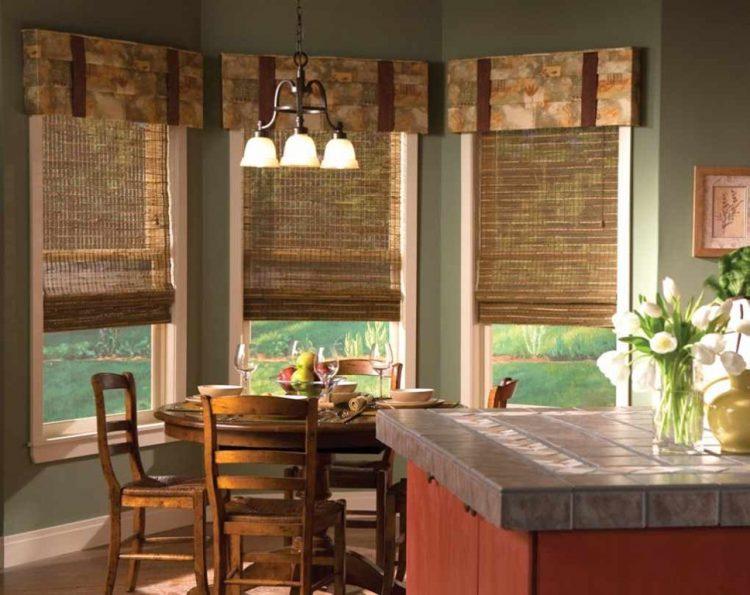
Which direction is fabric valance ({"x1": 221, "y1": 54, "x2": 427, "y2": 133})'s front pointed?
toward the camera

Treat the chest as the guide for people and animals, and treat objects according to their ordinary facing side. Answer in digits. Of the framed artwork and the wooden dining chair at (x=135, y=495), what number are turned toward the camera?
1

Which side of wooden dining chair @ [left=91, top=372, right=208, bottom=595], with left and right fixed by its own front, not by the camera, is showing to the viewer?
right

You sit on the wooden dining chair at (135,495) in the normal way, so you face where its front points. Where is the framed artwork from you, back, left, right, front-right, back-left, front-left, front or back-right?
front

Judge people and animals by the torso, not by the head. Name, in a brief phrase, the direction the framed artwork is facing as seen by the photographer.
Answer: facing the viewer

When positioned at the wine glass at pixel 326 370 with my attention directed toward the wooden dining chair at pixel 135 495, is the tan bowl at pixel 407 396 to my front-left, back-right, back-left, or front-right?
back-left

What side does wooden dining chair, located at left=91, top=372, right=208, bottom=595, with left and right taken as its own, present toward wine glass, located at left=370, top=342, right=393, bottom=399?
front

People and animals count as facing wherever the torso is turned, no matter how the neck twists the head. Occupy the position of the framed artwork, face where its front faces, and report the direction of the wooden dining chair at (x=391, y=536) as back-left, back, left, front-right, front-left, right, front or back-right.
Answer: front-right

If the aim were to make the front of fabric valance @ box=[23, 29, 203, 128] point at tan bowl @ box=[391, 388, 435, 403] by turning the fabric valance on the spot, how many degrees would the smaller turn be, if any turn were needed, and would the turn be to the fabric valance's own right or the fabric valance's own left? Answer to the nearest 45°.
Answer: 0° — it already faces it
